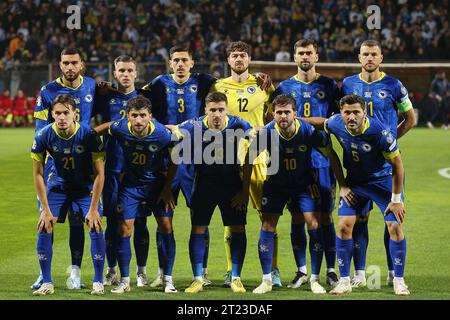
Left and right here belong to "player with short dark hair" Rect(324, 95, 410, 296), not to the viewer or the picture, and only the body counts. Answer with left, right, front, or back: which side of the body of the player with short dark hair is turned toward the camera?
front

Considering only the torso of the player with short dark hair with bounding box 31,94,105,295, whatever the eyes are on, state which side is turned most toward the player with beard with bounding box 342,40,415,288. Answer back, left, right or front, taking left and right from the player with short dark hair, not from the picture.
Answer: left

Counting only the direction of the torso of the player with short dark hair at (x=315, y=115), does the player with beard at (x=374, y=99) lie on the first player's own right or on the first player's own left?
on the first player's own left

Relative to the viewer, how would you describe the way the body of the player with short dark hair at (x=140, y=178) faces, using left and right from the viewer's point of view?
facing the viewer

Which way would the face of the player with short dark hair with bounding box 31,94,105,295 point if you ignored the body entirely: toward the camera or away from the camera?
toward the camera

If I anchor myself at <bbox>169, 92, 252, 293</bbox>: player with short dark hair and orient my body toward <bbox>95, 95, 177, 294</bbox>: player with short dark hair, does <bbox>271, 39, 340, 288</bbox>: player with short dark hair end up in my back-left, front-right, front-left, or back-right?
back-right

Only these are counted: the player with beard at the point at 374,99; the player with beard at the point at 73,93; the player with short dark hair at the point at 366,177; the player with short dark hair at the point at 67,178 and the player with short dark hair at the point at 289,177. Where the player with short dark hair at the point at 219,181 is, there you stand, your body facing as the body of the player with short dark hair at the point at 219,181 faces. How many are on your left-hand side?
3

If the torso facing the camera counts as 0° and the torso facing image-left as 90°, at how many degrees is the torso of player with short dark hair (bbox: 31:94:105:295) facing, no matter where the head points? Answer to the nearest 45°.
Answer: approximately 0°

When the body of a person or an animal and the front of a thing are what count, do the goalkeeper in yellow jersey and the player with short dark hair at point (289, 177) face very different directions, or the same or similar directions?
same or similar directions
